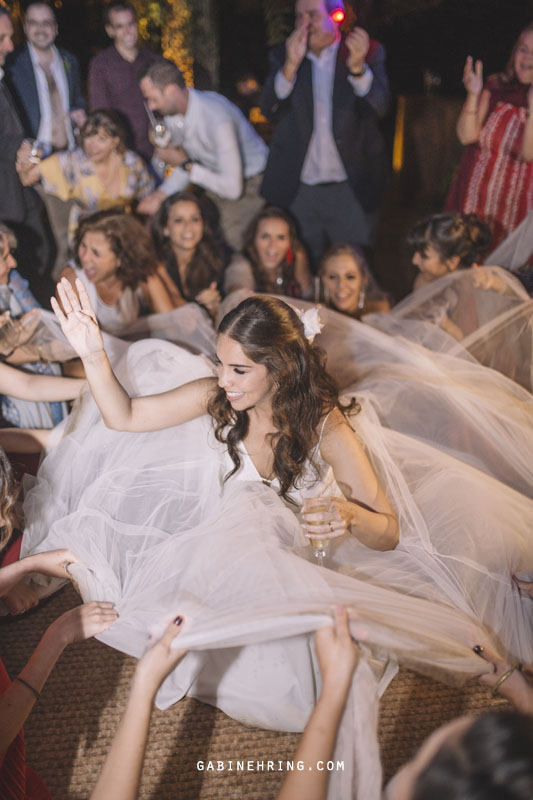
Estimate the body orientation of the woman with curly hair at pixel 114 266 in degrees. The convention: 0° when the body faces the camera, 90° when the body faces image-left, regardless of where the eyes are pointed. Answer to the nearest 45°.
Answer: approximately 45°

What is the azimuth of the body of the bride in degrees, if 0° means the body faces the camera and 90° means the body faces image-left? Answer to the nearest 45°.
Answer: approximately 45°

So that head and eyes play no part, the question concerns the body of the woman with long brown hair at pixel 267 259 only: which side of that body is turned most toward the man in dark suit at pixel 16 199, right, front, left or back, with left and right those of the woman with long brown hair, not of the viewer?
right
